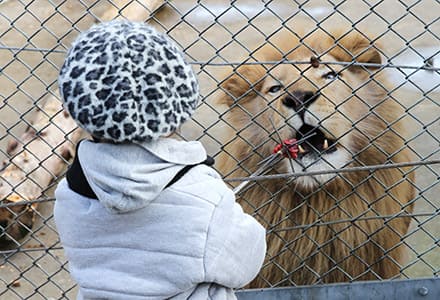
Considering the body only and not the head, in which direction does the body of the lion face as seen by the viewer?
toward the camera

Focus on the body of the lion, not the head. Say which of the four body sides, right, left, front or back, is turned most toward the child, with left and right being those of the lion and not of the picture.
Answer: front
